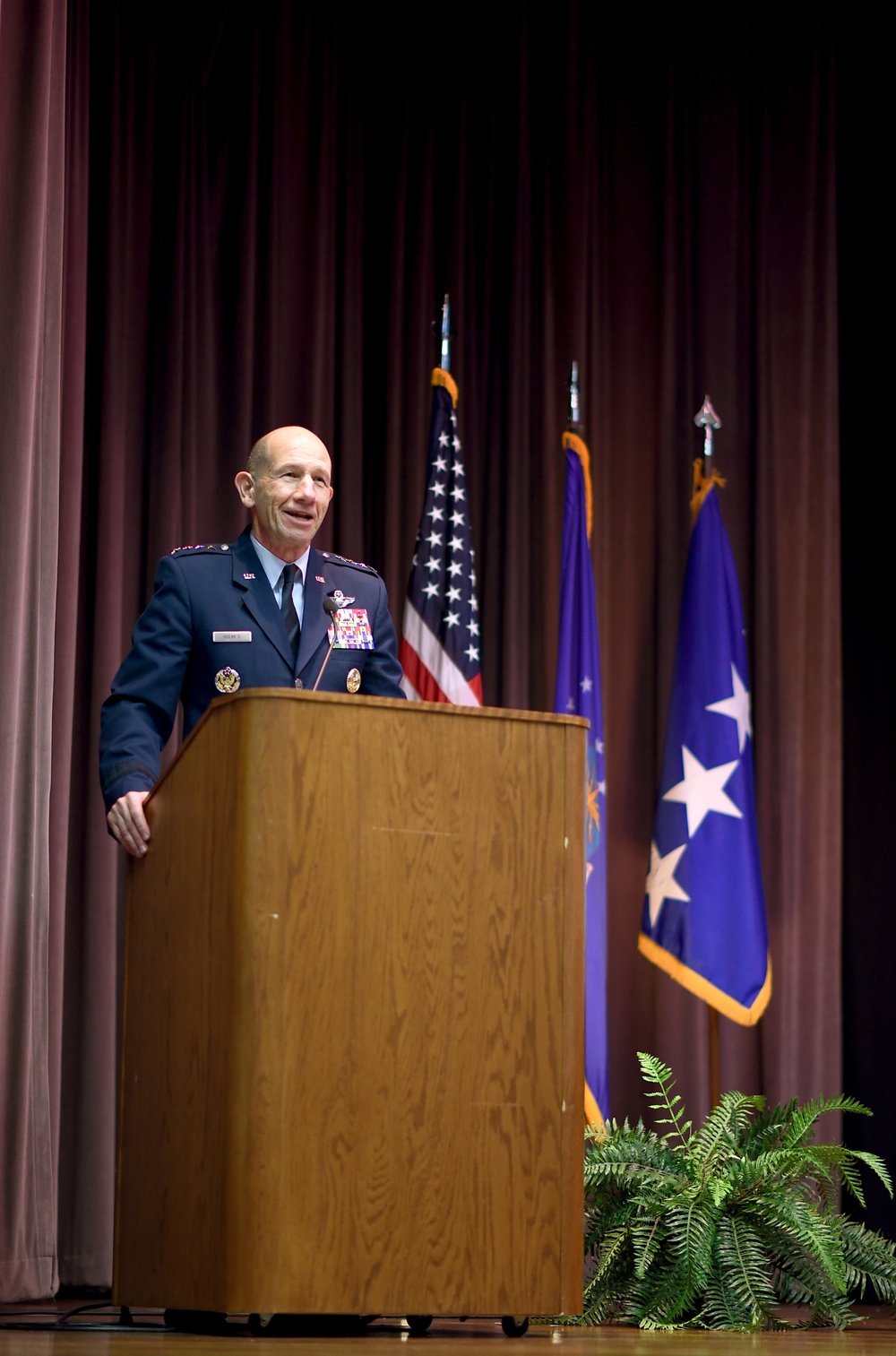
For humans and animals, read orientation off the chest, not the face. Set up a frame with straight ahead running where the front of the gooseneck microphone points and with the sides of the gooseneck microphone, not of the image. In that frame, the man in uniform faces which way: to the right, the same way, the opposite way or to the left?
the opposite way

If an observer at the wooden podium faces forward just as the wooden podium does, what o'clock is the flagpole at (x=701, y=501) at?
The flagpole is roughly at 8 o'clock from the wooden podium.

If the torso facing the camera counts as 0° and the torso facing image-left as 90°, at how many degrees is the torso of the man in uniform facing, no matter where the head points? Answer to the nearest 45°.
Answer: approximately 315°

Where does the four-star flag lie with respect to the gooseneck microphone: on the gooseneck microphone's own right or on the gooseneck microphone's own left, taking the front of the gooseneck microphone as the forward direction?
on the gooseneck microphone's own right

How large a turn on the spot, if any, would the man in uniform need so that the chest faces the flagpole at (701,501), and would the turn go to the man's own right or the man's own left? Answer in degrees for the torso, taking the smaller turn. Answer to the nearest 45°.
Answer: approximately 90° to the man's own left

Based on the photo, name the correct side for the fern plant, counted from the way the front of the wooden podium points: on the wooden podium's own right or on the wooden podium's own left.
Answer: on the wooden podium's own left

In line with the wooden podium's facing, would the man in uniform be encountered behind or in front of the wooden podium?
behind

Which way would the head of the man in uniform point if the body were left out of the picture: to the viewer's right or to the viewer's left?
to the viewer's right

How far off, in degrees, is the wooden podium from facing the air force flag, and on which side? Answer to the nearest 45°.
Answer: approximately 135° to its left
